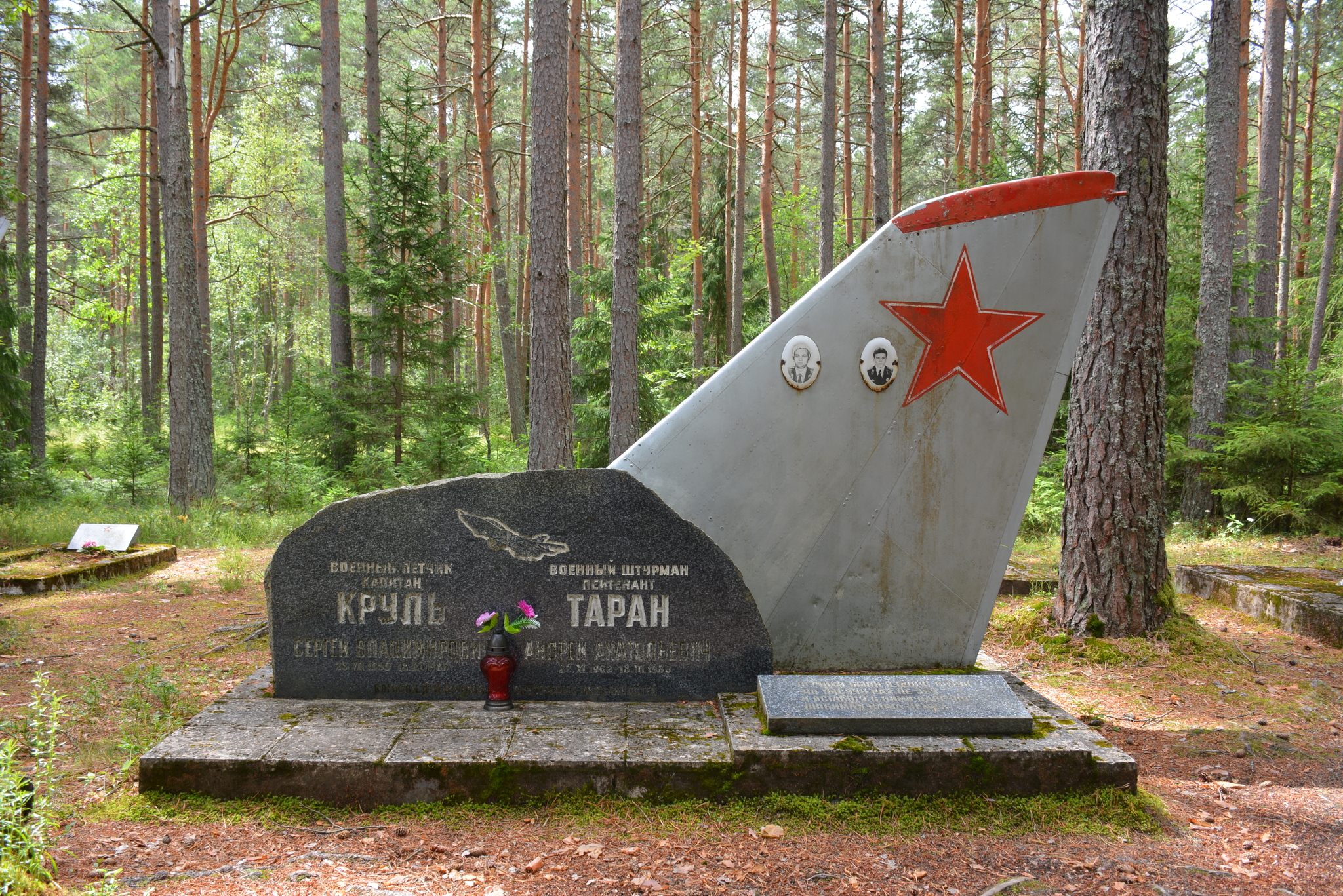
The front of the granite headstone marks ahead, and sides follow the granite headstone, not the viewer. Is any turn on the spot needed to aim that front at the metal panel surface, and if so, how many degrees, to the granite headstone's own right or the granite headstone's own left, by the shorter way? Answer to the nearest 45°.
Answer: approximately 90° to the granite headstone's own left

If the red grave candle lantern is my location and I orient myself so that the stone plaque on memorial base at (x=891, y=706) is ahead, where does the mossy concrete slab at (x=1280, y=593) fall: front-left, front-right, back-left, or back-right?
front-left

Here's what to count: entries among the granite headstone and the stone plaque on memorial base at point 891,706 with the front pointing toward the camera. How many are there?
2

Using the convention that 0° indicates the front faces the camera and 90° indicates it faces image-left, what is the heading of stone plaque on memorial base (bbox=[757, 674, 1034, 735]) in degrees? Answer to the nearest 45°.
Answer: approximately 0°

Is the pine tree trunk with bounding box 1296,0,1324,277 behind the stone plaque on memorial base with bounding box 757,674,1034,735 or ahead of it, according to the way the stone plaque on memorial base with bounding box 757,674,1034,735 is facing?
behind

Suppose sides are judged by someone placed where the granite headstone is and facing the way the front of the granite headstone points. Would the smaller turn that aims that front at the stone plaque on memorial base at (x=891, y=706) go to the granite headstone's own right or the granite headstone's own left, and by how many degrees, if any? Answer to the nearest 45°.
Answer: approximately 45° to the granite headstone's own left

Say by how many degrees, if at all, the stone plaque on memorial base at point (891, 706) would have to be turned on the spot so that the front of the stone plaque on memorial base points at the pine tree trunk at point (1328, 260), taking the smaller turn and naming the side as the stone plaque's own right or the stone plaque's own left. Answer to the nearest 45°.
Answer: approximately 135° to the stone plaque's own left

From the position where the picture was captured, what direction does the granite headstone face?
facing the viewer

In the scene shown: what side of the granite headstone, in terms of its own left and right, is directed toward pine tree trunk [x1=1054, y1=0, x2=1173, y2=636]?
left

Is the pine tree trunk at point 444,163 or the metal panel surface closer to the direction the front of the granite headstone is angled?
the metal panel surface

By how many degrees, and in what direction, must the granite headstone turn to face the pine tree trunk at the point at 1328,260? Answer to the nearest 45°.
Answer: approximately 135° to its left

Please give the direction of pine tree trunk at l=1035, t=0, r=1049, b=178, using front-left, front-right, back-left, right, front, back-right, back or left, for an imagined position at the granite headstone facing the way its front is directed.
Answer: back-left

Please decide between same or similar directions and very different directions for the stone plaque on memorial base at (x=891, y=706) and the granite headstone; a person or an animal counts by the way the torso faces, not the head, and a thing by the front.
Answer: same or similar directions

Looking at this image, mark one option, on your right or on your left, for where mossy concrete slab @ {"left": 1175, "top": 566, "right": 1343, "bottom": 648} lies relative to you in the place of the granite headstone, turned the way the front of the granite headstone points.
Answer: on your left

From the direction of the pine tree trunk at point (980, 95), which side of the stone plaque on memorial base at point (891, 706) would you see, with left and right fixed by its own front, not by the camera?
back
